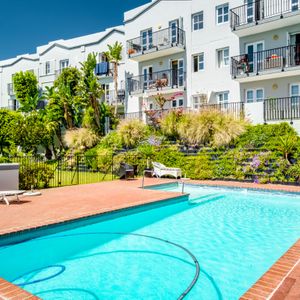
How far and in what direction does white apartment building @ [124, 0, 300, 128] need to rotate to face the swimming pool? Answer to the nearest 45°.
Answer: approximately 45° to its left

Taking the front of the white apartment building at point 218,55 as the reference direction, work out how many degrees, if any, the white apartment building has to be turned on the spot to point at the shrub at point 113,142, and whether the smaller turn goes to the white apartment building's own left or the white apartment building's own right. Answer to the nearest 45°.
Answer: approximately 45° to the white apartment building's own right

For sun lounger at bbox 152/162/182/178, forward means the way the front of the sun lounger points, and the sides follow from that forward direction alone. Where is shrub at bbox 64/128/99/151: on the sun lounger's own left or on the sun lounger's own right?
on the sun lounger's own left

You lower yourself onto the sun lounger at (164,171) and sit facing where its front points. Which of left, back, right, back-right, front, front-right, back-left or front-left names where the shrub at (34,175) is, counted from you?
back-right

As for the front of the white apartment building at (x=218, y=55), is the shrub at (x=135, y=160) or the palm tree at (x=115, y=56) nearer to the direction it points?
the shrub

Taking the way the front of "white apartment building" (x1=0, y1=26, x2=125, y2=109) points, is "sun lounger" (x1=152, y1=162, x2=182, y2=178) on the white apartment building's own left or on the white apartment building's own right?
on the white apartment building's own left

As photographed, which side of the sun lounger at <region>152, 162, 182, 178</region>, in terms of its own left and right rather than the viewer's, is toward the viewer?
right

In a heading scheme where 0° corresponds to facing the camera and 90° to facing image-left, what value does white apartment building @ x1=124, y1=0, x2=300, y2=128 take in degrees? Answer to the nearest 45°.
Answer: approximately 45°

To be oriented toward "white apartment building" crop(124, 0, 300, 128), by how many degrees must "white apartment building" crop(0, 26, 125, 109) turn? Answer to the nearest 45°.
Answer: approximately 90° to its left

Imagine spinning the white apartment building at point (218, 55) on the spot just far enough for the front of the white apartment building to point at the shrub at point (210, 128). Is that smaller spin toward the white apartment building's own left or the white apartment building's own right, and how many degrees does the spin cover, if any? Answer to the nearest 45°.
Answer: approximately 45° to the white apartment building's own left

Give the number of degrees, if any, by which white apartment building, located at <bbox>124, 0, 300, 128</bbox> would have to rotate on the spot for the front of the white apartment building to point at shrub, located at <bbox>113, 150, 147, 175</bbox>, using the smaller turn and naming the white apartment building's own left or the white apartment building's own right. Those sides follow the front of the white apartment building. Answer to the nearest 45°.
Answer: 0° — it already faces it

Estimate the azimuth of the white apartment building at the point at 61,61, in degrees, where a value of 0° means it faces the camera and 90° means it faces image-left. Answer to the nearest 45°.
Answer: approximately 45°
